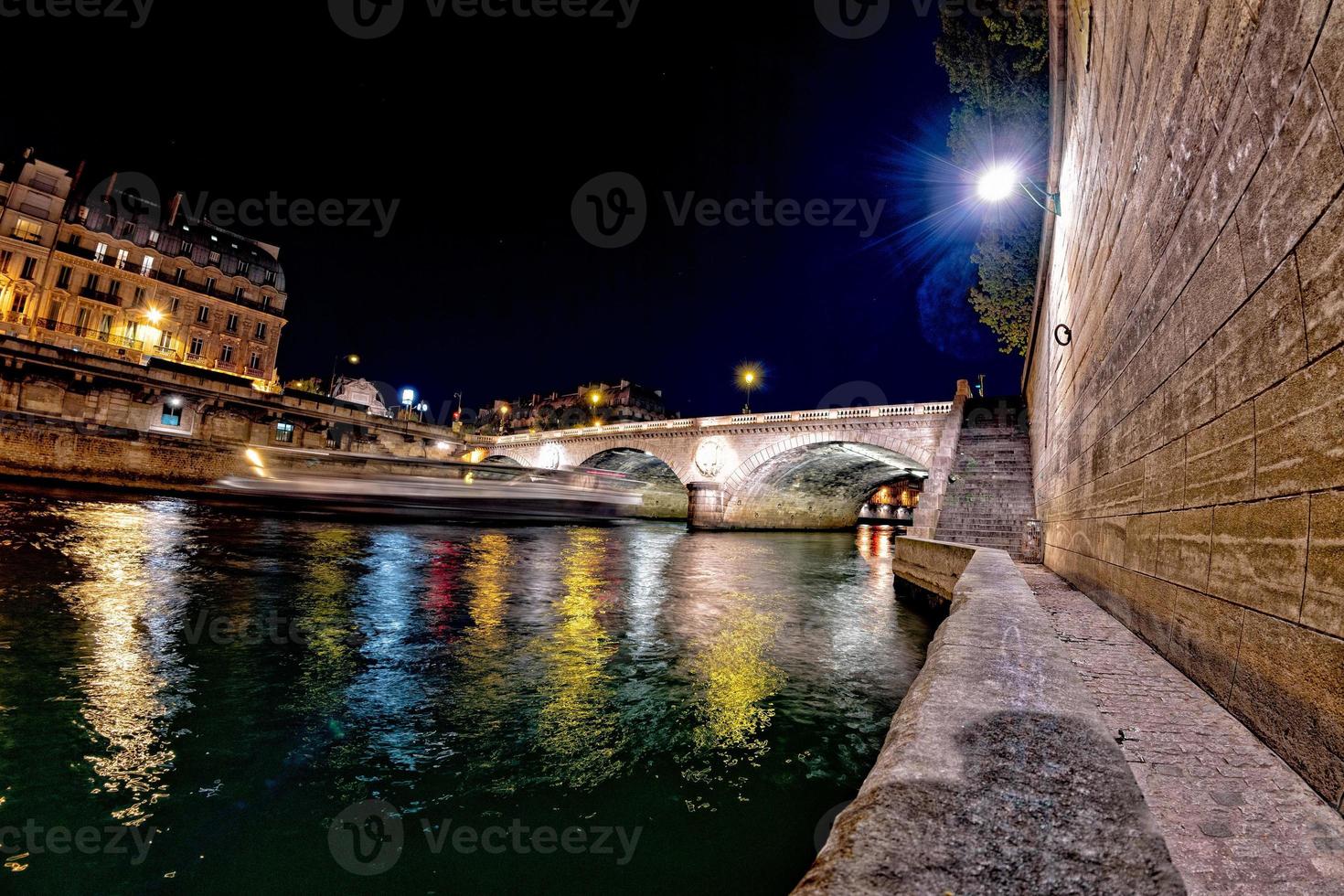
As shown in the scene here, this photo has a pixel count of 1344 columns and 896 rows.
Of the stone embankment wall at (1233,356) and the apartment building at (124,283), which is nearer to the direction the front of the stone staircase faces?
the stone embankment wall

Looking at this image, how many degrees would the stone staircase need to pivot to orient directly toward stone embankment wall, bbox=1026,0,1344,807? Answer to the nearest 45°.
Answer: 0° — it already faces it

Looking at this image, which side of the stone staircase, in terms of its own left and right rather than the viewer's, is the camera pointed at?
front

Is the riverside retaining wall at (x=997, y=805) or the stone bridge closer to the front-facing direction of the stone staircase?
the riverside retaining wall

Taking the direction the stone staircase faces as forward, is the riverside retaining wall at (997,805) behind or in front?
in front

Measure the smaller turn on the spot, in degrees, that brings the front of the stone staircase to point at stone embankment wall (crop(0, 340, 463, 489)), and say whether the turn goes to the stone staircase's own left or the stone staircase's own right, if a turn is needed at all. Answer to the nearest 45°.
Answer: approximately 90° to the stone staircase's own right

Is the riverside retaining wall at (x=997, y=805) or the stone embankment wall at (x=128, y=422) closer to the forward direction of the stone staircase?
the riverside retaining wall

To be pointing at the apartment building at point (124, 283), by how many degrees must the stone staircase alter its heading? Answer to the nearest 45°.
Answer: approximately 90° to its right

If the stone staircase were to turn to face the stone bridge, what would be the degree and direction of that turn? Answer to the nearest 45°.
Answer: approximately 135° to its right
